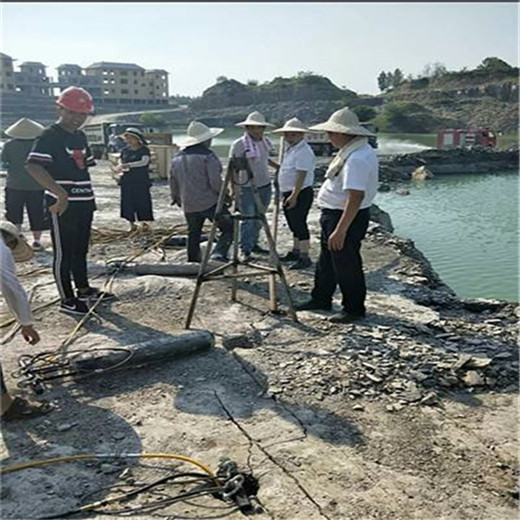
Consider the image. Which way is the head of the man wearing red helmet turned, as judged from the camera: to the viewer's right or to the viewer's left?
to the viewer's right

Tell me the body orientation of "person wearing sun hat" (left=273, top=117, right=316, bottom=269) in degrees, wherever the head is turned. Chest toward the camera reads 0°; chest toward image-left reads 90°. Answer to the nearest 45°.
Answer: approximately 90°

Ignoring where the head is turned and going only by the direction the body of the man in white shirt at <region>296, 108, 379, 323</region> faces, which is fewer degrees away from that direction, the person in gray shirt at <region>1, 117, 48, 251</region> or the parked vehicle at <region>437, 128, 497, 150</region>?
the person in gray shirt

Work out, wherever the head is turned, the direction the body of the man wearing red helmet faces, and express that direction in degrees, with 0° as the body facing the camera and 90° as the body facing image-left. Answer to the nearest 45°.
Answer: approximately 315°

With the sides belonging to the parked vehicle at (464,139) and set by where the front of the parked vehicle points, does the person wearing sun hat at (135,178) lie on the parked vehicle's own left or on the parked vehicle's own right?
on the parked vehicle's own right

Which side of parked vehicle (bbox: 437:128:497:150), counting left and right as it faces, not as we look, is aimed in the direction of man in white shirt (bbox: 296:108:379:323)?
right

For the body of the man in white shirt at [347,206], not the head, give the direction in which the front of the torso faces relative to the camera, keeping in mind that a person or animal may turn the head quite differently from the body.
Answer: to the viewer's left

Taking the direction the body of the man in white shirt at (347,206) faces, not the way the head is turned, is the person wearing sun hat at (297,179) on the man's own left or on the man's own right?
on the man's own right
